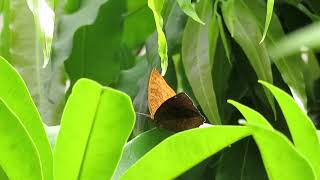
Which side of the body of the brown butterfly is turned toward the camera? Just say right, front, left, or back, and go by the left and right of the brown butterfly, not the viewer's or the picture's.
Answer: left
